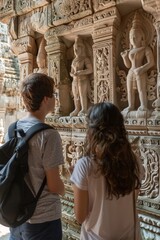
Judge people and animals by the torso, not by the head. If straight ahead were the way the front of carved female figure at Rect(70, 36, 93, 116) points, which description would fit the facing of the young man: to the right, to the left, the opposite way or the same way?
the opposite way

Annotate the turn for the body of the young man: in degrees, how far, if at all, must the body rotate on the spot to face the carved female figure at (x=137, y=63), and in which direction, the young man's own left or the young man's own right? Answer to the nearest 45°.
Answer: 0° — they already face it

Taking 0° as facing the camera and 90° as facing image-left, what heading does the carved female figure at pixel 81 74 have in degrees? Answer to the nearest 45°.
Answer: approximately 45°

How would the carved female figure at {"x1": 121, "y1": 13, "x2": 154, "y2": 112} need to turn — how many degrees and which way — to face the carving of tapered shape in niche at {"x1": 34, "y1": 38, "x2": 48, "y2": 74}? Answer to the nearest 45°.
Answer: approximately 90° to its right

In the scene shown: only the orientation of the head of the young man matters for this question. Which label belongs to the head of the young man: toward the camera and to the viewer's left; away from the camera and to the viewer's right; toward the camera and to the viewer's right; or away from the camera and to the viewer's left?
away from the camera and to the viewer's right

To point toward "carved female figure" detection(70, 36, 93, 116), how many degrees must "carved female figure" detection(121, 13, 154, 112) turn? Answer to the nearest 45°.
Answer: approximately 90° to its right

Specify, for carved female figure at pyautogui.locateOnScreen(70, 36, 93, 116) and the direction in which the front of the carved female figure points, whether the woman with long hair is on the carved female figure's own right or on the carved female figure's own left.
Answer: on the carved female figure's own left

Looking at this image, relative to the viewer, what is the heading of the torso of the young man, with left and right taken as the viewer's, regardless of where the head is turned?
facing away from the viewer and to the right of the viewer

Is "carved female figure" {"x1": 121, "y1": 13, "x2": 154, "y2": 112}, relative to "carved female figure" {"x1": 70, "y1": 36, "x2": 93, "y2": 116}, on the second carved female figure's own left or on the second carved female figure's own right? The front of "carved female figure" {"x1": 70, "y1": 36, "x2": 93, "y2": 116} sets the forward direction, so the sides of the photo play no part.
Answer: on the second carved female figure's own left
